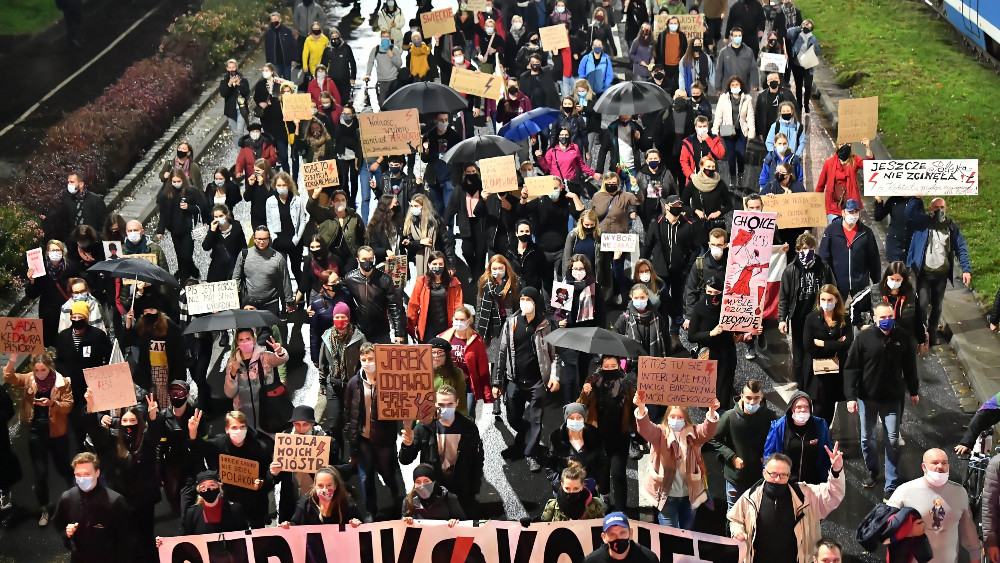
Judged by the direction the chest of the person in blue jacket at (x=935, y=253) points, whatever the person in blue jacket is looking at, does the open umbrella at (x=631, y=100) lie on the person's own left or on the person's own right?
on the person's own right

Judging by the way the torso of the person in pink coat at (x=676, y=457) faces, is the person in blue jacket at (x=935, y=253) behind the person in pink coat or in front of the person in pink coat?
behind

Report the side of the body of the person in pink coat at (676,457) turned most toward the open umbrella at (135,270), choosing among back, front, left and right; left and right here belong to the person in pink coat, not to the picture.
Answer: right

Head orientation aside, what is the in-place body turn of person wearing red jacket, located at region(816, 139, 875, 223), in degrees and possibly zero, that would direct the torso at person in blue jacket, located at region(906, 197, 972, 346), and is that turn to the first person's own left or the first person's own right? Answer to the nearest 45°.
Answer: approximately 45° to the first person's own left

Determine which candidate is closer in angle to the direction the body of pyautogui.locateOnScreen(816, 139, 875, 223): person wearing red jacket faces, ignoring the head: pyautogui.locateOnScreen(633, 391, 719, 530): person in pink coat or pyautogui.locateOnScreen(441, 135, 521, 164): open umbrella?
the person in pink coat

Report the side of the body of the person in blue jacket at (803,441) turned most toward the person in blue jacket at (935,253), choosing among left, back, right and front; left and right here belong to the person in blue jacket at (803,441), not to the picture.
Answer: back
